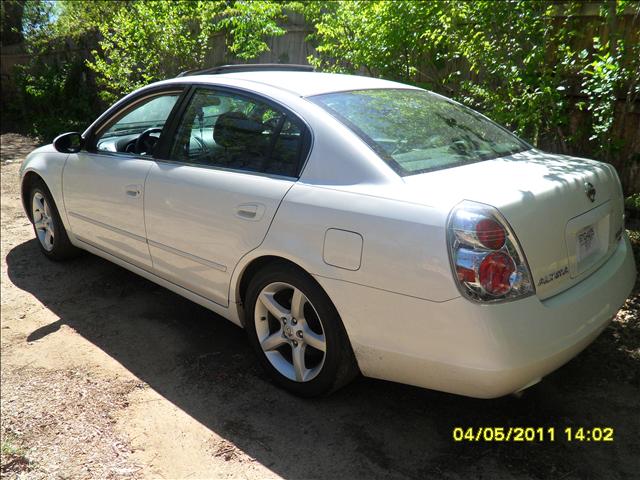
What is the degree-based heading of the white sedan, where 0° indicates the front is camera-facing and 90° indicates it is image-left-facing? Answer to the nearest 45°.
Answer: approximately 135°
